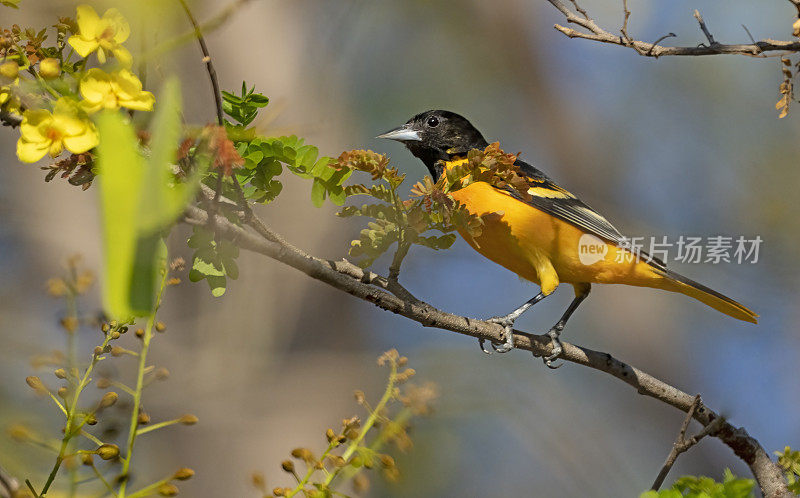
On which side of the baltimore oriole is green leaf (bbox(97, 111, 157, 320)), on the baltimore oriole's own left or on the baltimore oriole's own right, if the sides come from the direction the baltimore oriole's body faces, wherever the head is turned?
on the baltimore oriole's own left

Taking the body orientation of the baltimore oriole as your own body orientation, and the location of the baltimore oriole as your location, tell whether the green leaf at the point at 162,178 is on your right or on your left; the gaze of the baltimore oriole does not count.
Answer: on your left

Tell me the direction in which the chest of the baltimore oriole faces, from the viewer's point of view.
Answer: to the viewer's left
